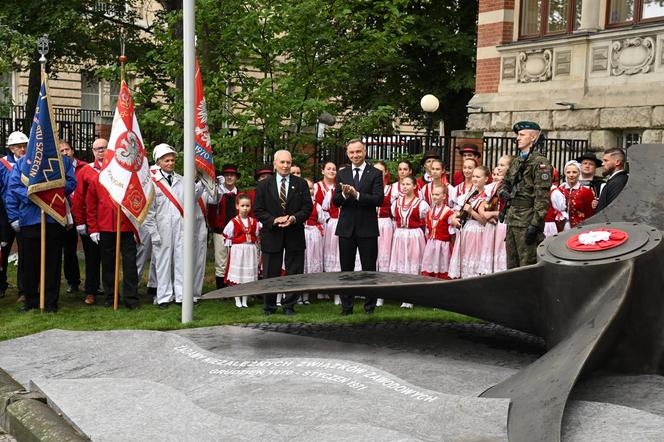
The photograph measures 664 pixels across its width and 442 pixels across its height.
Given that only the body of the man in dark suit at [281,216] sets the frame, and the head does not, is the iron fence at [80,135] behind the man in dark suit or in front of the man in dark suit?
behind

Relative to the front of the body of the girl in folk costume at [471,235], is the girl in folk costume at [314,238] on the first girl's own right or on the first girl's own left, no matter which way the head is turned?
on the first girl's own right

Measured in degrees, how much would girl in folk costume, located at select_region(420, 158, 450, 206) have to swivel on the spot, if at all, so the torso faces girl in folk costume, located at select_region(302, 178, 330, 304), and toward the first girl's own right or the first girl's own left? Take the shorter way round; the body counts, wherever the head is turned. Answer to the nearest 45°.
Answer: approximately 45° to the first girl's own right

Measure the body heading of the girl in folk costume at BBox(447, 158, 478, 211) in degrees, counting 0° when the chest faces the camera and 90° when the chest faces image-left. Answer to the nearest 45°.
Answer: approximately 45°

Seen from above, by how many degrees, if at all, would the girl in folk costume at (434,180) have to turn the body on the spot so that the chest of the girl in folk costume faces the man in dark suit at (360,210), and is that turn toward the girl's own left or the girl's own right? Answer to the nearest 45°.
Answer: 0° — they already face them

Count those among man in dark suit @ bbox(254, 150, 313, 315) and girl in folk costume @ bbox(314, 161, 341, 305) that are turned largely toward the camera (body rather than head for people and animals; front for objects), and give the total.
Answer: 2

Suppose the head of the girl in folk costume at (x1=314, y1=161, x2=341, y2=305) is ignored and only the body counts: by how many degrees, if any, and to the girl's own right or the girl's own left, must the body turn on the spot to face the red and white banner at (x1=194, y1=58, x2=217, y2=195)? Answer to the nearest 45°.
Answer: approximately 45° to the girl's own right

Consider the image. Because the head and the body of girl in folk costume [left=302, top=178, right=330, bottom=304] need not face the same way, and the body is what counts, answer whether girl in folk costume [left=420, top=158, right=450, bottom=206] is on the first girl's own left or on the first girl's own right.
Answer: on the first girl's own left
